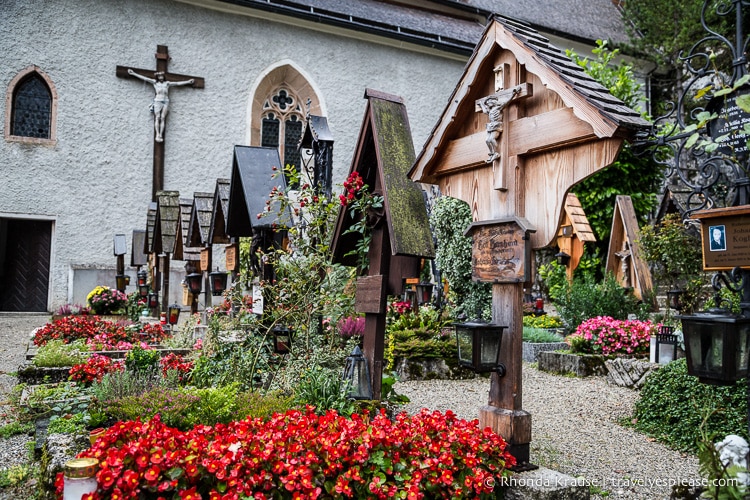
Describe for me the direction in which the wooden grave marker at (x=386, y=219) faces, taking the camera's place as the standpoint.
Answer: facing the viewer and to the left of the viewer

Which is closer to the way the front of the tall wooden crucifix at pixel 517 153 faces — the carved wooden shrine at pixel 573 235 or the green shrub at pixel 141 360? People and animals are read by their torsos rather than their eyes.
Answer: the green shrub

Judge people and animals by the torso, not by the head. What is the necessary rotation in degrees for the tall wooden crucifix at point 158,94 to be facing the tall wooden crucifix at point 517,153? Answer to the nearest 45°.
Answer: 0° — it already faces it

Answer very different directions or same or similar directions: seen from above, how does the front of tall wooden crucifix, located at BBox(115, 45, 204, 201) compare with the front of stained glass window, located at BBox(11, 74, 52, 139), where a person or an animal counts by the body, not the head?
same or similar directions

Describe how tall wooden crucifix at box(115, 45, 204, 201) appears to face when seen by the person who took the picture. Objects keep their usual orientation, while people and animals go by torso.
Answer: facing the viewer

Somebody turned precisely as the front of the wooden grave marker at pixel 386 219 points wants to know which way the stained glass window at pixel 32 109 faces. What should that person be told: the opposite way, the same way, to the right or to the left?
to the left

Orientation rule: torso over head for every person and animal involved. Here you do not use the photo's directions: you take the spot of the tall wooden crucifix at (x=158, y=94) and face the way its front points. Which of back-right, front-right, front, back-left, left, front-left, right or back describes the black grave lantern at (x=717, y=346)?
front

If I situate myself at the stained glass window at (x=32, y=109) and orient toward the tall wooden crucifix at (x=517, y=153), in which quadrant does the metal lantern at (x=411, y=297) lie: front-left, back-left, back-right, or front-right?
front-left

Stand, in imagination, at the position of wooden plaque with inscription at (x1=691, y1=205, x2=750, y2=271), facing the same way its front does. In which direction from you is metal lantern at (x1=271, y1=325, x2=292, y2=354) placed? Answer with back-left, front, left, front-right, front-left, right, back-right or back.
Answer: right

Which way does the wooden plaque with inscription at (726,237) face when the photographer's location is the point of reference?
facing the viewer

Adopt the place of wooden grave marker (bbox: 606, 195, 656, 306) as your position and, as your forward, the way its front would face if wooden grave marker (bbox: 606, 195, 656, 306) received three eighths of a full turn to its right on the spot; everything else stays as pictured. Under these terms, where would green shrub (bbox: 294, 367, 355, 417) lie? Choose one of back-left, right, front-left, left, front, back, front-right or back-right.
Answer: back

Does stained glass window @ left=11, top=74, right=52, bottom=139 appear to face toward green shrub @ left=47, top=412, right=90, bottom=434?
yes

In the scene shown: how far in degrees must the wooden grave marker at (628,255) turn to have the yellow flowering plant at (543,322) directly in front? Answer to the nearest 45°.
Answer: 0° — it already faces it

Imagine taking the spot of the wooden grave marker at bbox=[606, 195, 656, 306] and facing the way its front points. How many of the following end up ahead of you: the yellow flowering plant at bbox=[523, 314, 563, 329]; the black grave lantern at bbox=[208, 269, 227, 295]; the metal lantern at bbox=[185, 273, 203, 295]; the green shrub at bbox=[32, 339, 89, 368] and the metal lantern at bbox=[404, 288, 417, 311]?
5
